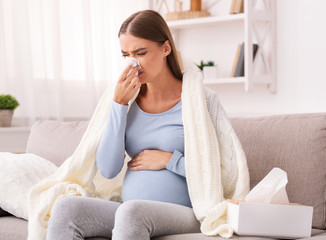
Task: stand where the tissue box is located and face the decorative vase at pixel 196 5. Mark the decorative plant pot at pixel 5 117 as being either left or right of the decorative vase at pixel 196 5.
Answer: left

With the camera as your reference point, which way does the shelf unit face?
facing the viewer and to the left of the viewer

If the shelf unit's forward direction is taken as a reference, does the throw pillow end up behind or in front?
in front

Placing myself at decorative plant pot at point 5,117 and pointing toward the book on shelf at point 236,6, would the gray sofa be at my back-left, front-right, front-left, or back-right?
front-right
